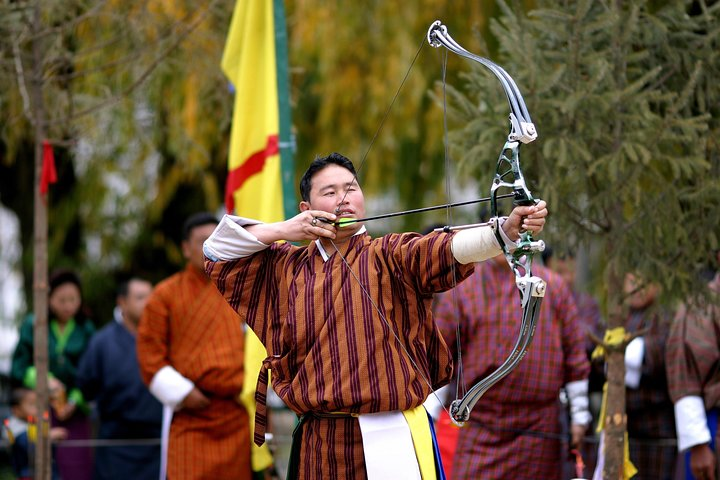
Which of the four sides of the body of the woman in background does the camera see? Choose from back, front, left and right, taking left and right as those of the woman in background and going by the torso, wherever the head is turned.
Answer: front

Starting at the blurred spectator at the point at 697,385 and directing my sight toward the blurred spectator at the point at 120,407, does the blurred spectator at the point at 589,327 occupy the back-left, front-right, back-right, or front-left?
front-right

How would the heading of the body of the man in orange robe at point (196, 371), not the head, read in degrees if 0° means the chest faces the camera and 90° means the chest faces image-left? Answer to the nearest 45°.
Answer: approximately 315°

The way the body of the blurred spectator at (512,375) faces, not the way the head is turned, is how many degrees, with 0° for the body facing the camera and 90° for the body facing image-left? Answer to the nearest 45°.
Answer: approximately 180°

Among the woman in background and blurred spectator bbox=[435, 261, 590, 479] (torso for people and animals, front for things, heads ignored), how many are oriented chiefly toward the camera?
1

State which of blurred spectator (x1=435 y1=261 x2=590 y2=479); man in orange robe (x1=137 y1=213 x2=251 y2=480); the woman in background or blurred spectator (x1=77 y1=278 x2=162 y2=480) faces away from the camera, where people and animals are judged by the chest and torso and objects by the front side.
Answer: blurred spectator (x1=435 y1=261 x2=590 y2=479)

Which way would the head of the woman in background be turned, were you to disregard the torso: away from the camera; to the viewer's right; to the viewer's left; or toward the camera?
toward the camera
